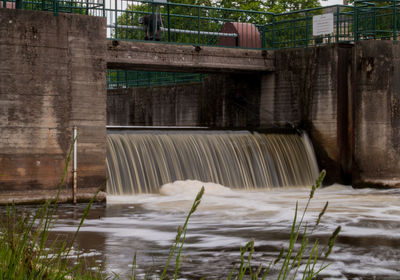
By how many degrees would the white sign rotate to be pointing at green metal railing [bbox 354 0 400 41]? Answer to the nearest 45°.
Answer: approximately 135° to its left

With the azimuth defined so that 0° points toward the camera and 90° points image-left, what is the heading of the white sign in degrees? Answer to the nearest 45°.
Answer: approximately 45°
